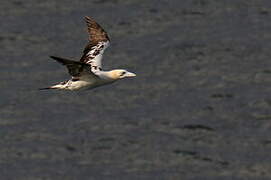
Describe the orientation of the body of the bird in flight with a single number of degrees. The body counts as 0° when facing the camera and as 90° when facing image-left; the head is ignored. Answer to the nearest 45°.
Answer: approximately 270°
